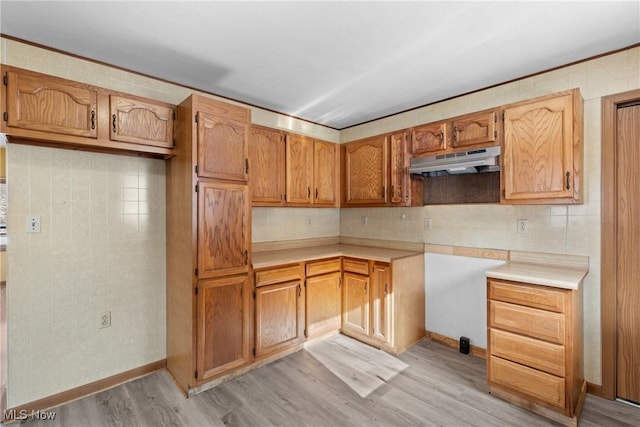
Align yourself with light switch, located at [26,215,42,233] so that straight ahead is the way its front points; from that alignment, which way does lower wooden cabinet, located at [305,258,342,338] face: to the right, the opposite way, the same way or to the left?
the same way

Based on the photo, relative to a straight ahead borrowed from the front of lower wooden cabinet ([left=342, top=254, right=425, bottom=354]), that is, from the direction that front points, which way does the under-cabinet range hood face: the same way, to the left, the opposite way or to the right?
the same way

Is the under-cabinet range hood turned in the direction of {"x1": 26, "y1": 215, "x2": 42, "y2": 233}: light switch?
yes

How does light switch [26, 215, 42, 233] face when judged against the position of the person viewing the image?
facing the viewer

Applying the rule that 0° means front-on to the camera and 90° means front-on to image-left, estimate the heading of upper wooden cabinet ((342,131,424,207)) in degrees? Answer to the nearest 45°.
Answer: approximately 45°

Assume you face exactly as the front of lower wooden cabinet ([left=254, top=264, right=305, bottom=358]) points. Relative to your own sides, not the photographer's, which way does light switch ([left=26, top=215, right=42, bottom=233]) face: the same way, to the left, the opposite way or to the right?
the same way

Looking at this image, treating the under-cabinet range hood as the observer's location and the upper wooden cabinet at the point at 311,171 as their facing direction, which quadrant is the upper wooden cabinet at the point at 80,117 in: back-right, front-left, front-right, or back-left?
front-left

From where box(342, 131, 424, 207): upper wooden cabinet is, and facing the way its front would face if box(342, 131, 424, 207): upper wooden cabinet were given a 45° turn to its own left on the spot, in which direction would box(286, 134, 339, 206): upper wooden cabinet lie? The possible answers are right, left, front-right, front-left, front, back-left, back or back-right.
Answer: right

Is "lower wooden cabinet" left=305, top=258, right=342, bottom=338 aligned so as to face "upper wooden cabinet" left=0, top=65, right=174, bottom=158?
no

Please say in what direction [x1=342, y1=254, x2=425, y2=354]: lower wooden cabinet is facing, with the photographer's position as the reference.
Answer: facing the viewer and to the left of the viewer

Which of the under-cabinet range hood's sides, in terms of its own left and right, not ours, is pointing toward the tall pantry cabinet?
front

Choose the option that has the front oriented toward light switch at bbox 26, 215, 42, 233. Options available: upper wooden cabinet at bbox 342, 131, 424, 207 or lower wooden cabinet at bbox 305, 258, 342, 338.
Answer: the upper wooden cabinet

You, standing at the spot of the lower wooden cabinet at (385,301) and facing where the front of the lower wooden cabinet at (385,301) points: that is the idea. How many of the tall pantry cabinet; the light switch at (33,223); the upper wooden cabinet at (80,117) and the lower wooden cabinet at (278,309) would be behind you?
0

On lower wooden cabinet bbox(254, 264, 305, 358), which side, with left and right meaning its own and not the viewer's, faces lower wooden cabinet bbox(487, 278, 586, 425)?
front

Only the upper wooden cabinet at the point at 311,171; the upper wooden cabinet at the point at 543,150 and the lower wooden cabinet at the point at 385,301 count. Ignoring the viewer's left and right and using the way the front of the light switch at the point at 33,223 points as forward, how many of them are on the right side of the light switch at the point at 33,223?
0

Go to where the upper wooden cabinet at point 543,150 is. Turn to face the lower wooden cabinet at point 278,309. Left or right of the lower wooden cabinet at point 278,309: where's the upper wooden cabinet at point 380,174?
right
